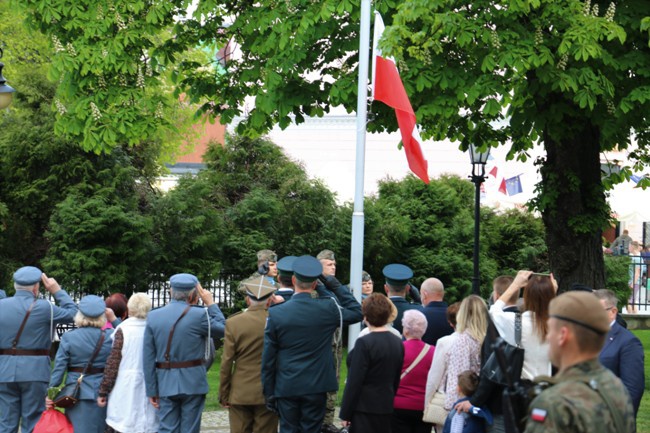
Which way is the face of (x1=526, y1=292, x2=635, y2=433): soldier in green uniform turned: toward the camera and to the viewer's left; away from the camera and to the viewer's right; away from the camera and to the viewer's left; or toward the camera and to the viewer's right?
away from the camera and to the viewer's left

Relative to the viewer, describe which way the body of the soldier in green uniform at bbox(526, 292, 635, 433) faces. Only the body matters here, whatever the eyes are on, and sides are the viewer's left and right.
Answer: facing away from the viewer and to the left of the viewer

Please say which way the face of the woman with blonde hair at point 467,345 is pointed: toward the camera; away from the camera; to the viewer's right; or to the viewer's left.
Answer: away from the camera

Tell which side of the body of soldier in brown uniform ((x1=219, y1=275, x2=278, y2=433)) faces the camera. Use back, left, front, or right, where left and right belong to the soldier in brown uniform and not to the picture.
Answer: back

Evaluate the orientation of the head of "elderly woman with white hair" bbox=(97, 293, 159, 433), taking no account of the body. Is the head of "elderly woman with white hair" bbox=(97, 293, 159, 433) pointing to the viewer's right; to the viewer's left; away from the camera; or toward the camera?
away from the camera

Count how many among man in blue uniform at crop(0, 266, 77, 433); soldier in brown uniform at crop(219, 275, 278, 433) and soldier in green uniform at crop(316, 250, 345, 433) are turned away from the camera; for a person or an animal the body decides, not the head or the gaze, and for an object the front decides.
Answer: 2

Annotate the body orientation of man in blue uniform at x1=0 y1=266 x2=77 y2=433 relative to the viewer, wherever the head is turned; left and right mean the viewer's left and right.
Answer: facing away from the viewer

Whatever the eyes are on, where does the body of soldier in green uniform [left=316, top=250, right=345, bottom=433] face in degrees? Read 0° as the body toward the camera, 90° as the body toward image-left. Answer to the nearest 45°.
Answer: approximately 315°

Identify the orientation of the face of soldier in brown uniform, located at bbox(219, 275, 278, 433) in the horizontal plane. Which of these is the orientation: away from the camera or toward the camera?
away from the camera
